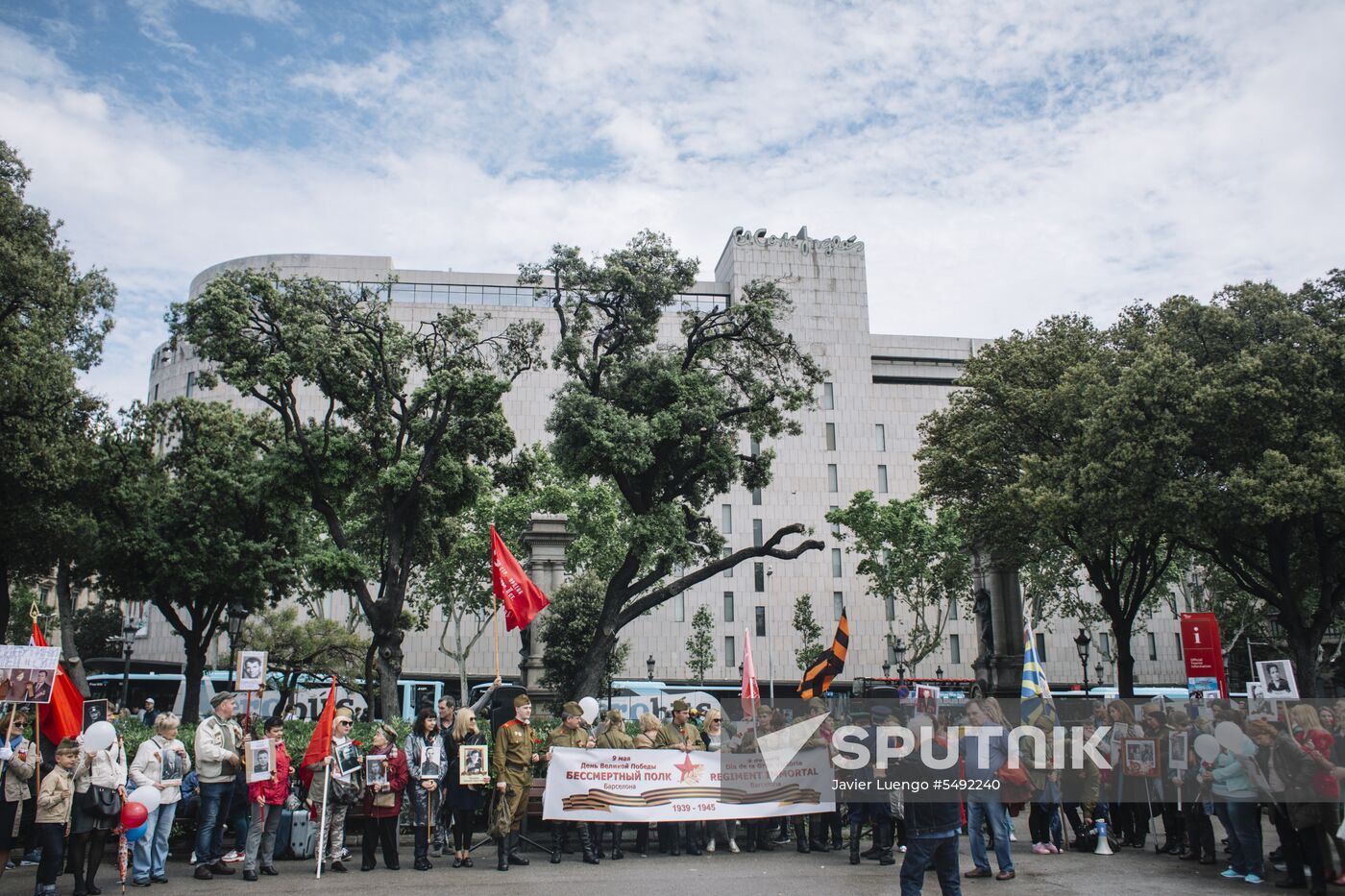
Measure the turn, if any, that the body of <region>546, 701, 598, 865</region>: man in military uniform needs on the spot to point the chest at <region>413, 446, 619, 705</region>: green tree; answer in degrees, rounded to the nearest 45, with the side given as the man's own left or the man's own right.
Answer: approximately 180°

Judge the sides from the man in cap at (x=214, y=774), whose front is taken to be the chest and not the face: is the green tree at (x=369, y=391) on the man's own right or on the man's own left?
on the man's own left

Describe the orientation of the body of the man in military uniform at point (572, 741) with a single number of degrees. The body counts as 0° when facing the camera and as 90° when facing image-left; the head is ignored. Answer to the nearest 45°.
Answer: approximately 0°

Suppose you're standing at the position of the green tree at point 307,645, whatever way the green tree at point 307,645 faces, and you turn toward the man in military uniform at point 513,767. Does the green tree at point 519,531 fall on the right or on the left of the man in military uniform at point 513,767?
left

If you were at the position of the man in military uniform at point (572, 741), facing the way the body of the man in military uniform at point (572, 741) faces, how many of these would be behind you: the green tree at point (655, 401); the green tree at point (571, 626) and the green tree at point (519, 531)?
3

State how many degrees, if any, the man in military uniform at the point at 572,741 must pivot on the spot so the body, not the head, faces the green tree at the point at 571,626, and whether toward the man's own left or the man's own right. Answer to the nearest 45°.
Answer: approximately 180°

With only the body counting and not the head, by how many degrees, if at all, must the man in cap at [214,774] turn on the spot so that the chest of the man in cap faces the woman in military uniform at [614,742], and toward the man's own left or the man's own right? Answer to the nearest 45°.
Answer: approximately 45° to the man's own left

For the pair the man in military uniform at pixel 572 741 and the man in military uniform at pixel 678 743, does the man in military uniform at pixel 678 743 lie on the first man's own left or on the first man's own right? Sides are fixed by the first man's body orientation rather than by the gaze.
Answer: on the first man's own left
